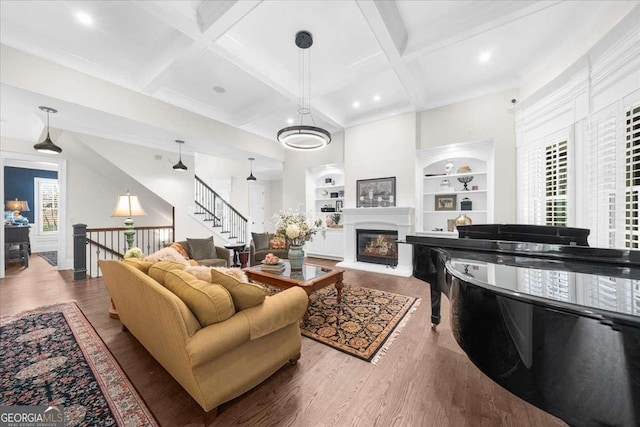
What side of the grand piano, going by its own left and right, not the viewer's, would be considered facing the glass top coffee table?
left

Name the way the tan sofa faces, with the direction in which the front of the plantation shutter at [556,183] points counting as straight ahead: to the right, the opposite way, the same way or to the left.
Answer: to the right

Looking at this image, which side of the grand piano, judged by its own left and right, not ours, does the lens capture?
back

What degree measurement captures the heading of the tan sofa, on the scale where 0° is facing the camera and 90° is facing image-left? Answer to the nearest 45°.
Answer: approximately 225°

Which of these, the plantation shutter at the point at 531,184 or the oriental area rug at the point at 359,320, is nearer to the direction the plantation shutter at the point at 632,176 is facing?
the oriental area rug

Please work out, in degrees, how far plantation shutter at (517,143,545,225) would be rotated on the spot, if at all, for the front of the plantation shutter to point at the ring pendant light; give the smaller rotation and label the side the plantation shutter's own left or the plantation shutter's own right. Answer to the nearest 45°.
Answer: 0° — it already faces it

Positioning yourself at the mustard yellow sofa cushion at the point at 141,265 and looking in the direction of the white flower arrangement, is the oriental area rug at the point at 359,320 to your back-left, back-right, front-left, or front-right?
front-right

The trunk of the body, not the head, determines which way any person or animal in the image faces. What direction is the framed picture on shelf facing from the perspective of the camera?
toward the camera

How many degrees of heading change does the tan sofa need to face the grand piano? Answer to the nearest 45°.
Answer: approximately 90° to its right

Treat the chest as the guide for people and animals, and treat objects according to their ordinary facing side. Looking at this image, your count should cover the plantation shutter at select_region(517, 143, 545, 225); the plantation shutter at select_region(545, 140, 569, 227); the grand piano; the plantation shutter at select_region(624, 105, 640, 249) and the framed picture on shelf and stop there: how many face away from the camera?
1

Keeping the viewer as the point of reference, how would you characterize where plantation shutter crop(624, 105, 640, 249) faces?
facing the viewer and to the left of the viewer

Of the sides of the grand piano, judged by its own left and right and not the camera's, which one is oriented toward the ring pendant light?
left

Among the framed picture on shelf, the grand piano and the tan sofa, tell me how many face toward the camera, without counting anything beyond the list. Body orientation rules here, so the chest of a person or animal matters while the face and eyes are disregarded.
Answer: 1

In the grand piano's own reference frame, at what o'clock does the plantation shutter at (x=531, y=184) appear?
The plantation shutter is roughly at 12 o'clock from the grand piano.
